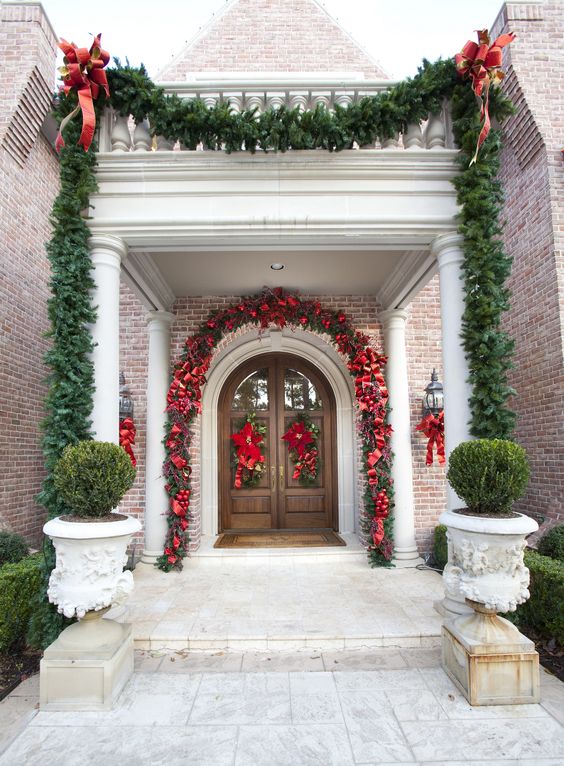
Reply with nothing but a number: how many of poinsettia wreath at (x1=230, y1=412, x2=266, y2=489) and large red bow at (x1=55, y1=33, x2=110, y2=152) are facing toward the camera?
2

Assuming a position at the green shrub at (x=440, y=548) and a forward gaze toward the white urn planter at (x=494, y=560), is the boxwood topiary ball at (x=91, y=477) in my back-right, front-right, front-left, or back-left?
front-right

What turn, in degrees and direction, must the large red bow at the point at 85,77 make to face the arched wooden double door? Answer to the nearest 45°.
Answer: approximately 135° to its left

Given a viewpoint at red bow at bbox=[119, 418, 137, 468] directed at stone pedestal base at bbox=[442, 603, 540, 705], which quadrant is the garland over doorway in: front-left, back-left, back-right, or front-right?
front-left

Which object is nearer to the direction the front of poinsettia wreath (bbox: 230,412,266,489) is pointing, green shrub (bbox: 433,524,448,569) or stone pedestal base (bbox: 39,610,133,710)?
the stone pedestal base

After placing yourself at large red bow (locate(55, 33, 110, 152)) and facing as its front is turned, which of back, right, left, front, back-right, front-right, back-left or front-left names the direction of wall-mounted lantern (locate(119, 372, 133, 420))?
back

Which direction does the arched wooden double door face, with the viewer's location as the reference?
facing the viewer

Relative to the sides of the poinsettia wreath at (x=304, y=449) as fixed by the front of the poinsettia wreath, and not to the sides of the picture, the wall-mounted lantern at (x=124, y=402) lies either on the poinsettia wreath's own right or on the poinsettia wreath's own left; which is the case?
on the poinsettia wreath's own right

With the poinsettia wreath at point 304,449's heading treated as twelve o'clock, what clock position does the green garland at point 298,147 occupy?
The green garland is roughly at 12 o'clock from the poinsettia wreath.

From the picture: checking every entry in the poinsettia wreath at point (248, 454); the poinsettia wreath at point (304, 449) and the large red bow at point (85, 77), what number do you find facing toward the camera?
3

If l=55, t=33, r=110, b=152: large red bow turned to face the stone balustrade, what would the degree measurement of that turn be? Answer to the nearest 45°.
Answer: approximately 90° to its left

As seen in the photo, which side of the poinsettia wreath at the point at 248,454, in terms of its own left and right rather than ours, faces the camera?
front
